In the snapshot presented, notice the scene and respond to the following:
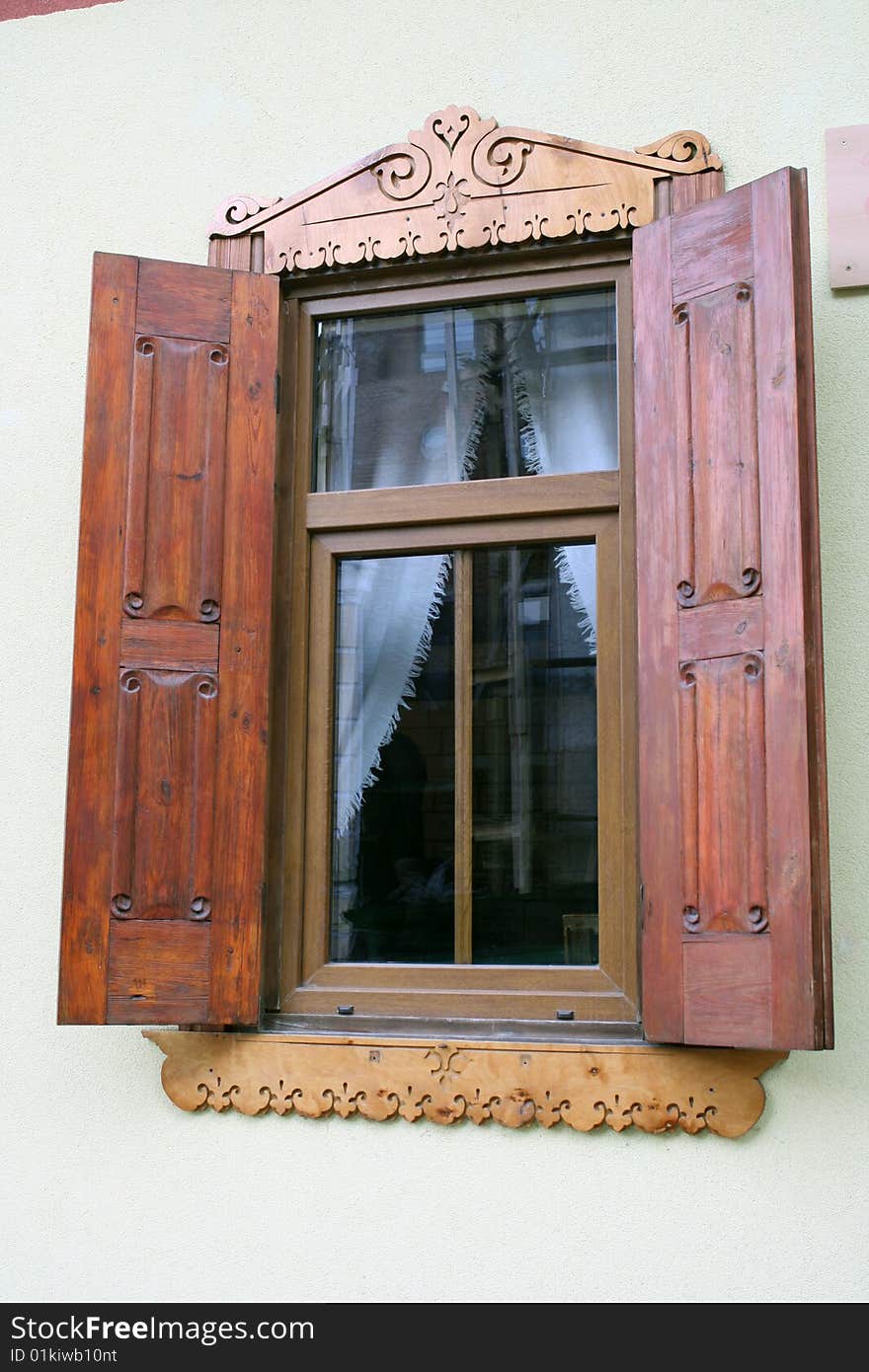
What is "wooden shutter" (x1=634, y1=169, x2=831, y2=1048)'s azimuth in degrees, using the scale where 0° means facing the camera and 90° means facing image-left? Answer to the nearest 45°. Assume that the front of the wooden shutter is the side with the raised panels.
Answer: approximately 45°

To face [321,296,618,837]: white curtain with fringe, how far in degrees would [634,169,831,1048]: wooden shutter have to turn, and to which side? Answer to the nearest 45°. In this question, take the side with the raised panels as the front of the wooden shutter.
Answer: approximately 90° to its right

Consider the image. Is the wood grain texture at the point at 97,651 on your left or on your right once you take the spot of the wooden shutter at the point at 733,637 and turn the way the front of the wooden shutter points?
on your right
